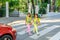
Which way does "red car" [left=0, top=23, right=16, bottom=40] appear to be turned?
to the viewer's right
